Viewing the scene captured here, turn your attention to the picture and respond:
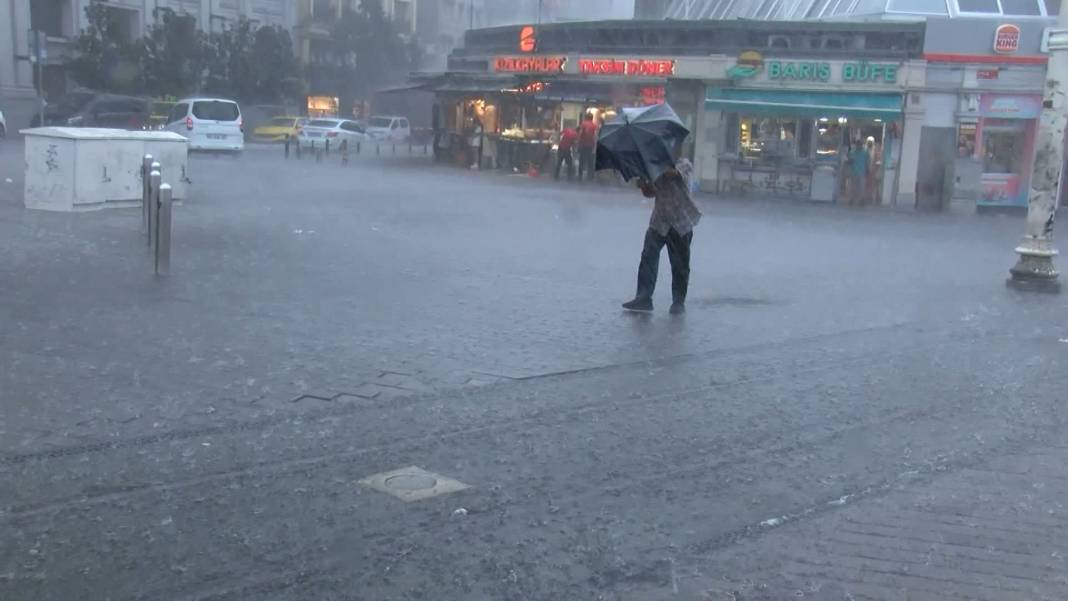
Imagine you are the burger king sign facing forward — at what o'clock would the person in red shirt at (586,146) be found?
The person in red shirt is roughly at 3 o'clock from the burger king sign.

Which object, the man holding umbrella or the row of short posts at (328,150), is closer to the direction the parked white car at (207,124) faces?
the row of short posts

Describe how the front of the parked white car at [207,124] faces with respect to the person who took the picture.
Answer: facing away from the viewer and to the left of the viewer

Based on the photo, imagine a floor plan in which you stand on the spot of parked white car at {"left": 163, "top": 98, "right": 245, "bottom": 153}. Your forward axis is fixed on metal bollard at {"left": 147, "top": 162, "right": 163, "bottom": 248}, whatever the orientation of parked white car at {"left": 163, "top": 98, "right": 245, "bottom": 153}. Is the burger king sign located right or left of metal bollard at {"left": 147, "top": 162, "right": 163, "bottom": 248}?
left
